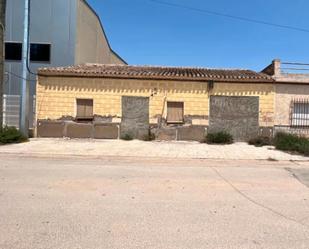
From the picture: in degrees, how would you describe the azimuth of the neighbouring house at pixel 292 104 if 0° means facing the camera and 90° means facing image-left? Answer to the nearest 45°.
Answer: approximately 0°

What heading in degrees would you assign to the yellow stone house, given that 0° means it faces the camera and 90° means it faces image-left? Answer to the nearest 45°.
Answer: approximately 0°

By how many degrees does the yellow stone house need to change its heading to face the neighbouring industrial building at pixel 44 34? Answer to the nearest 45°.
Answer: approximately 135° to its right

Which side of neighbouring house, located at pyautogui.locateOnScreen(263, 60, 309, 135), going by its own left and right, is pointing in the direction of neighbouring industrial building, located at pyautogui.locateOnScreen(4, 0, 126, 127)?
right
